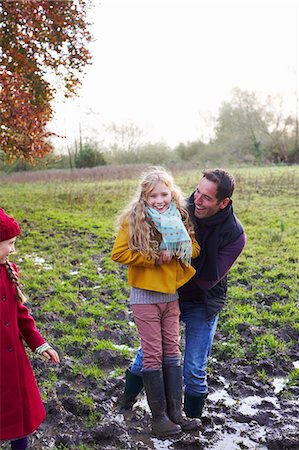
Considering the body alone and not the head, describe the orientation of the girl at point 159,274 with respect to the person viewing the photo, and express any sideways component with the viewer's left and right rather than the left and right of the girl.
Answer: facing the viewer and to the right of the viewer

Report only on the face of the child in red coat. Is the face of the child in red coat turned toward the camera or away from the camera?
toward the camera

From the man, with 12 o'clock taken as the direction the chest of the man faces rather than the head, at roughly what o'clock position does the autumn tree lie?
The autumn tree is roughly at 4 o'clock from the man.

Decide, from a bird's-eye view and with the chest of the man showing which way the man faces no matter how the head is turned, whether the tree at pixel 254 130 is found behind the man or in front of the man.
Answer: behind

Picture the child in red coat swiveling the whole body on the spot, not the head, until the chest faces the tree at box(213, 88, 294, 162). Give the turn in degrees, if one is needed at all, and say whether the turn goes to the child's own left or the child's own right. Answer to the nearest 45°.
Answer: approximately 90° to the child's own left

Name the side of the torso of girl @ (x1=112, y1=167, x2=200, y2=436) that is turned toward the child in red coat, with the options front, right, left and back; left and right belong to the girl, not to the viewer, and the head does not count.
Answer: right

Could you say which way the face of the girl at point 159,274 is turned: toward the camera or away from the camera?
toward the camera

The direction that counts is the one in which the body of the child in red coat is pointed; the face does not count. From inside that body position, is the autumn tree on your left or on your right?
on your left

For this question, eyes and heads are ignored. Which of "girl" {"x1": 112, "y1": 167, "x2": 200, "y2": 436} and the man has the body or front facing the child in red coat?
the man

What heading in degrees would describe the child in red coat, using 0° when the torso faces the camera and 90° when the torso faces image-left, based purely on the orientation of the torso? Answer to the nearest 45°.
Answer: approximately 315°

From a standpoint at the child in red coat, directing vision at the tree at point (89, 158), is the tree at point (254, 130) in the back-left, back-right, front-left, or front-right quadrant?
front-right

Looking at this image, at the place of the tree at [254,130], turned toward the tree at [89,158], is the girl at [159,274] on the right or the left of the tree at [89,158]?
left

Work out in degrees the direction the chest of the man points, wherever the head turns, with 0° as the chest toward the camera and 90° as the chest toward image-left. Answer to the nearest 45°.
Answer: approximately 45°

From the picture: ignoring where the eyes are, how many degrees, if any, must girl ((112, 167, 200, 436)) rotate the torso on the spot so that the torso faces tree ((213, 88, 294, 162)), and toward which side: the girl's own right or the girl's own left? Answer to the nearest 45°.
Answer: approximately 135° to the girl's own left

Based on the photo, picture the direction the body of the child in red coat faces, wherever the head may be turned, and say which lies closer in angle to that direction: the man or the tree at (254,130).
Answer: the man

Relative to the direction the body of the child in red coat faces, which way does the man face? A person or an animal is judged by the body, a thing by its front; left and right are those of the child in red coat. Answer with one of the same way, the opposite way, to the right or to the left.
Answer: to the right
